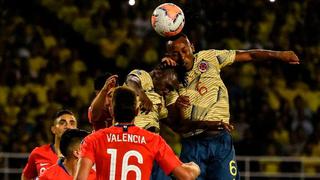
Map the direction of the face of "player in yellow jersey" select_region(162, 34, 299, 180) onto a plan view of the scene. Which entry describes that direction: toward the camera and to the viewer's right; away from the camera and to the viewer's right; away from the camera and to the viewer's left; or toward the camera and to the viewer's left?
toward the camera and to the viewer's left

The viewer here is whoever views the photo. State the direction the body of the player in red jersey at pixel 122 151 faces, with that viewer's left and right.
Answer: facing away from the viewer

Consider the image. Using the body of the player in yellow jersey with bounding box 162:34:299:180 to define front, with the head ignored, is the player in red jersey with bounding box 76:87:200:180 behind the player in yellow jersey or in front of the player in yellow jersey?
in front

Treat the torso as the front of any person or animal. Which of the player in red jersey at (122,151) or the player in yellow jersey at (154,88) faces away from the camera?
the player in red jersey

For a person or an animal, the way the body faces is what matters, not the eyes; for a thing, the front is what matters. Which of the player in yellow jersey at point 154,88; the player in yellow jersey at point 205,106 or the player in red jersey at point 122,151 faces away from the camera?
the player in red jersey
